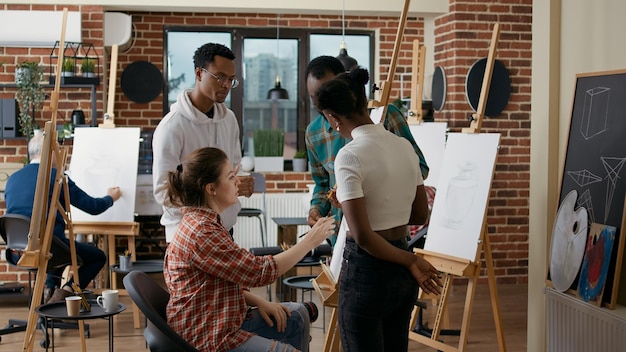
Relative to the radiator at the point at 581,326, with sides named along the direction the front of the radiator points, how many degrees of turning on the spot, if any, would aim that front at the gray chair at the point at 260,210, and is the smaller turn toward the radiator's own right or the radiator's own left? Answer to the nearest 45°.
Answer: approximately 90° to the radiator's own right

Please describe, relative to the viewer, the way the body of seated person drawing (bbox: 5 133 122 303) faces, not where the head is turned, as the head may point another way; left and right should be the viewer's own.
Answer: facing away from the viewer and to the right of the viewer

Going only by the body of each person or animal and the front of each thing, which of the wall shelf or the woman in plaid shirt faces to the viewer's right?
the woman in plaid shirt

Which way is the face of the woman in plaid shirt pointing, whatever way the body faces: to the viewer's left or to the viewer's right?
to the viewer's right

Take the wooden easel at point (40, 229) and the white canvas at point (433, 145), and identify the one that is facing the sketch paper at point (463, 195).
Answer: the white canvas

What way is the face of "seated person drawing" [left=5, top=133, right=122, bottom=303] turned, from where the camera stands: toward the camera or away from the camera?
away from the camera

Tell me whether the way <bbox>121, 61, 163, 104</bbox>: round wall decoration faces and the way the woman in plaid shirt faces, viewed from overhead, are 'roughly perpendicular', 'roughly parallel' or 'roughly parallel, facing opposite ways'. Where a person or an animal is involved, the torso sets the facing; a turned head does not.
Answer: roughly perpendicular

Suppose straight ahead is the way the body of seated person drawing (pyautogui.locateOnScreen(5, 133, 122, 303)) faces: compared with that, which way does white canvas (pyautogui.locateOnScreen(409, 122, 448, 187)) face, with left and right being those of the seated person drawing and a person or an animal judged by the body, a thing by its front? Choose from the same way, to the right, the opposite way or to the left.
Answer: the opposite way
